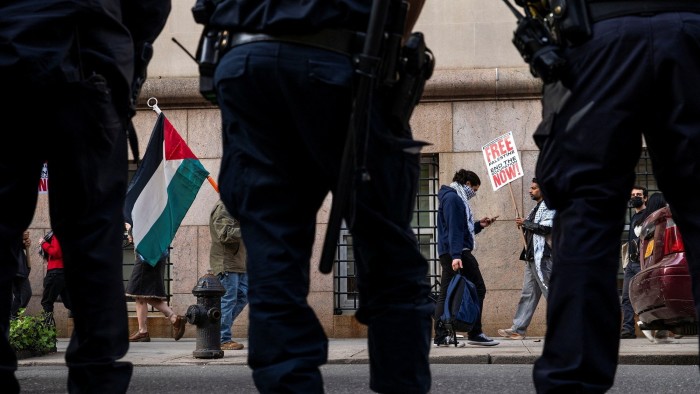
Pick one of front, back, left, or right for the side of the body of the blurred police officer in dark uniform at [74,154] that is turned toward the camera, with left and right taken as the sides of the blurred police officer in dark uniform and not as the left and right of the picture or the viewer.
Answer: back

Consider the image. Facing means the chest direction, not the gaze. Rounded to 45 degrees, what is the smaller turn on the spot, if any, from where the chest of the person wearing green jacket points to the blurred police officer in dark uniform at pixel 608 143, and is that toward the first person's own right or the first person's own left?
approximately 90° to the first person's own right

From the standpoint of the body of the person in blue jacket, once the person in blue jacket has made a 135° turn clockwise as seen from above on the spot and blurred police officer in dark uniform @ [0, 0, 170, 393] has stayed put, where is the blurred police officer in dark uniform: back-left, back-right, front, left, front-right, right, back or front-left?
front-left

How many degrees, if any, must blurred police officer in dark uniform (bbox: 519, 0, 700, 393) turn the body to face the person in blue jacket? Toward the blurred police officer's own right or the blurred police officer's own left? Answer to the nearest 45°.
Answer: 0° — they already face them

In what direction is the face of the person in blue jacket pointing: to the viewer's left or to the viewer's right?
to the viewer's right

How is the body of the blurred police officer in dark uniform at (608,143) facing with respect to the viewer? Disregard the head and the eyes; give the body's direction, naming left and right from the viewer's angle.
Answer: facing away from the viewer

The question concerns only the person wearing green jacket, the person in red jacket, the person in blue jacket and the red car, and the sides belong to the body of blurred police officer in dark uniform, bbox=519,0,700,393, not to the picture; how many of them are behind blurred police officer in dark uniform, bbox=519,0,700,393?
0

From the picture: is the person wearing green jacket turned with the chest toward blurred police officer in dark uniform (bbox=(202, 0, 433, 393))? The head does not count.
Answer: no

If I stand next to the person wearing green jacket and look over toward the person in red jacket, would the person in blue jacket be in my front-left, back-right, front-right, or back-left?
back-right

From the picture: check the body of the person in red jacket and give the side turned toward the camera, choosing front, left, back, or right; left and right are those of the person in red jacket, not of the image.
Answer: left

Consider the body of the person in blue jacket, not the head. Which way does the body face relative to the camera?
to the viewer's right

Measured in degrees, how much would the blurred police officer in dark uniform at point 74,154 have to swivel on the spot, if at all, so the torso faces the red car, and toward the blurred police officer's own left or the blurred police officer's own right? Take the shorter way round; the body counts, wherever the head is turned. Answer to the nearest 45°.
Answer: approximately 45° to the blurred police officer's own right

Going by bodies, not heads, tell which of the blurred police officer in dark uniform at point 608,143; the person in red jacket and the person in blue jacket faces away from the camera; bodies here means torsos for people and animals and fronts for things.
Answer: the blurred police officer in dark uniform

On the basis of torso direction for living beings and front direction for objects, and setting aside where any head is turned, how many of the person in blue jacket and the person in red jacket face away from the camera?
0
